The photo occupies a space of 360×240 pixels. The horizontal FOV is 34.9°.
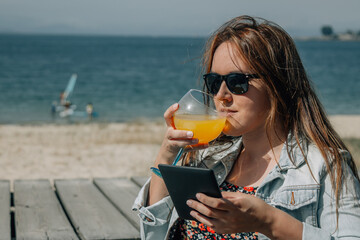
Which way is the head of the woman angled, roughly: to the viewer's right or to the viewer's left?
to the viewer's left

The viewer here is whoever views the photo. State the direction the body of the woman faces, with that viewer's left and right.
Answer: facing the viewer and to the left of the viewer
